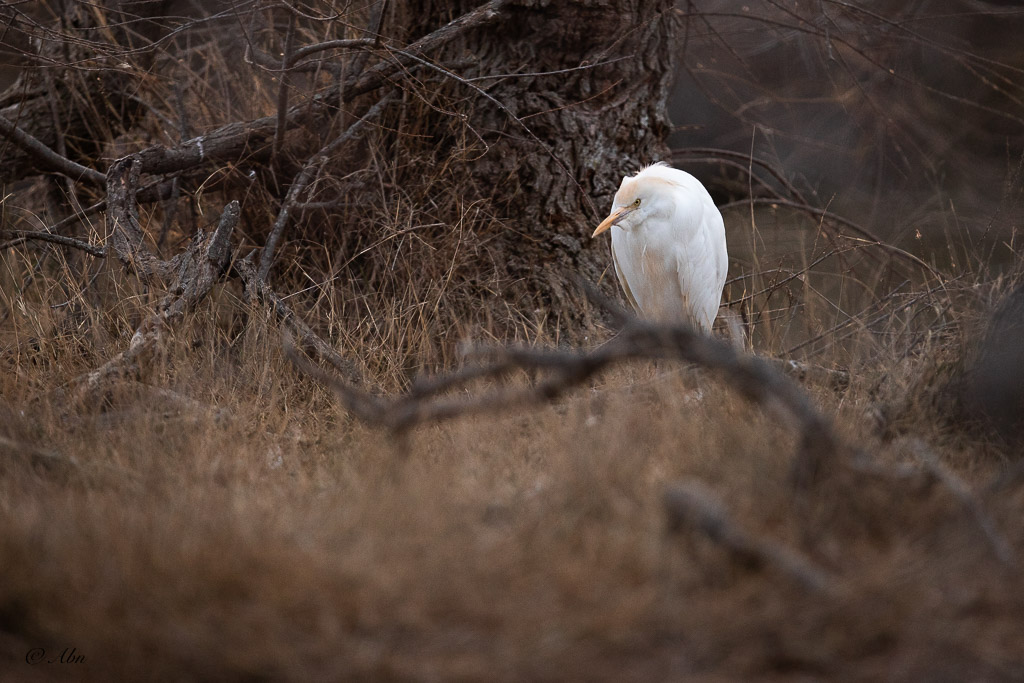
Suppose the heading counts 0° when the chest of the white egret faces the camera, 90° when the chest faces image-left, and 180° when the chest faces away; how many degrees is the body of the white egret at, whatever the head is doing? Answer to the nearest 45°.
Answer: approximately 45°

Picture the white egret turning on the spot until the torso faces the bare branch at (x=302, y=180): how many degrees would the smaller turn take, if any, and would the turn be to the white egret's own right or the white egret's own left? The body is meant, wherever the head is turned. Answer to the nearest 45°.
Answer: approximately 45° to the white egret's own right

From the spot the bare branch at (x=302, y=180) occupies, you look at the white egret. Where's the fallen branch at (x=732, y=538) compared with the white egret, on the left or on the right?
right
